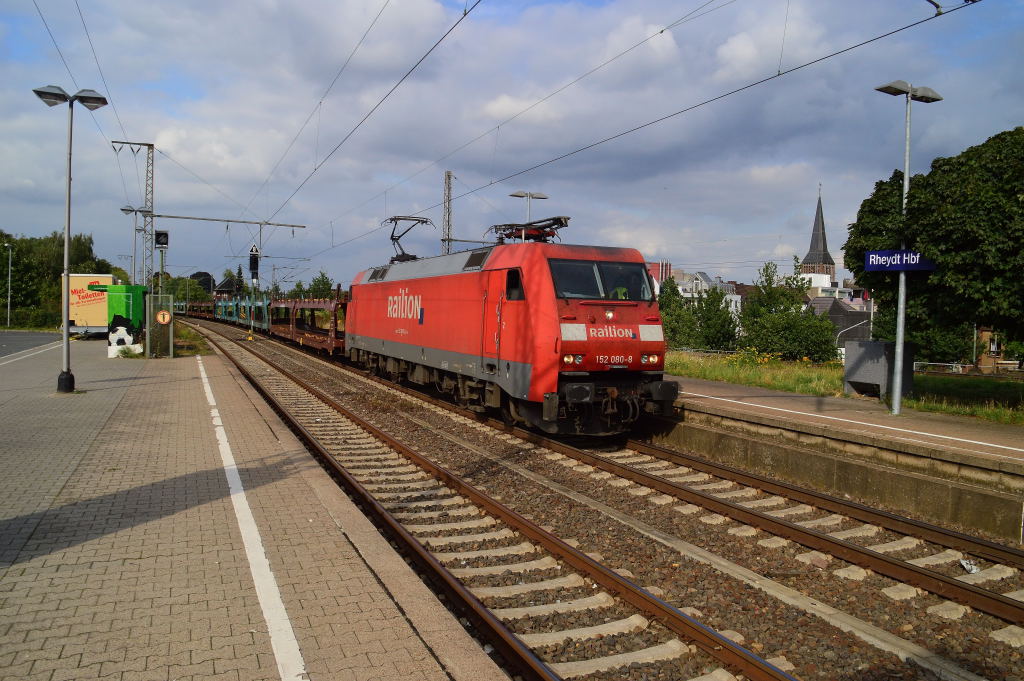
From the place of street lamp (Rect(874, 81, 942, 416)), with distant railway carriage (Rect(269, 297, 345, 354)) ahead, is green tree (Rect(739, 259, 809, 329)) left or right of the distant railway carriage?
right

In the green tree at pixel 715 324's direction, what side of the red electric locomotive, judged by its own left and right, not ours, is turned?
left

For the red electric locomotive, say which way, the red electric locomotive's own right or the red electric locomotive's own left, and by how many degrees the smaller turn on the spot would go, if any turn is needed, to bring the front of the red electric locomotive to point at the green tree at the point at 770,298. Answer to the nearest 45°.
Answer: approximately 90° to the red electric locomotive's own left

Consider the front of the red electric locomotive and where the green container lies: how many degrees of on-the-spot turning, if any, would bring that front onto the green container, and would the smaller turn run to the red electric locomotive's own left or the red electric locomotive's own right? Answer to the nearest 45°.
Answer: approximately 180°

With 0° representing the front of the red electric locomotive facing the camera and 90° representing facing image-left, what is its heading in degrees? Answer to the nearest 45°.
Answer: approximately 315°

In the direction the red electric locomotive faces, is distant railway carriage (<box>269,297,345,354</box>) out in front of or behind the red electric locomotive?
behind

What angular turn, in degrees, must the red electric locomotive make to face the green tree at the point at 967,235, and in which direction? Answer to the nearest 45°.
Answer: approximately 45° to its left

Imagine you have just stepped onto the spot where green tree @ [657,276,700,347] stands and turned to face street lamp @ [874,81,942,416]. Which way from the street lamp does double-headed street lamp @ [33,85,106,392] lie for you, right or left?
right

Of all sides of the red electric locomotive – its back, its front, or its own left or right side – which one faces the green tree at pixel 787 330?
left

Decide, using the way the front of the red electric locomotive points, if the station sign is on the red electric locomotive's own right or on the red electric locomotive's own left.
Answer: on the red electric locomotive's own left

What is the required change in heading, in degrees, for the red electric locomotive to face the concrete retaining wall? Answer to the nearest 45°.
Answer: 0° — it already faces it
